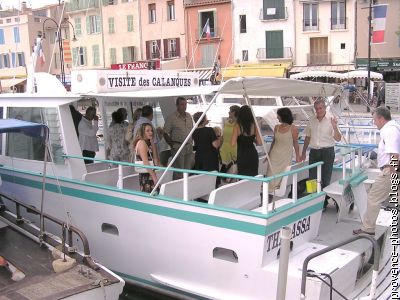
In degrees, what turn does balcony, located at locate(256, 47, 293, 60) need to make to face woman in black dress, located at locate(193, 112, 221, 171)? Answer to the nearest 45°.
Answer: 0° — it already faces them

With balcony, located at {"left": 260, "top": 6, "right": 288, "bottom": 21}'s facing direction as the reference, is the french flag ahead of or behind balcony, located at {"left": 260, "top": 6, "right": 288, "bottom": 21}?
ahead

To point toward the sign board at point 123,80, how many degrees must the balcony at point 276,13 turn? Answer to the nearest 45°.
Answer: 0° — it already faces it

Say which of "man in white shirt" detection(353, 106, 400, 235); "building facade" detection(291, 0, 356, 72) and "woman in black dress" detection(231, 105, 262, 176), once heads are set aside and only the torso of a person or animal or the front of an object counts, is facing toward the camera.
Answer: the building facade

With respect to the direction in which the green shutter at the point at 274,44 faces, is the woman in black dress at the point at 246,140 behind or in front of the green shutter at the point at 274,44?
in front

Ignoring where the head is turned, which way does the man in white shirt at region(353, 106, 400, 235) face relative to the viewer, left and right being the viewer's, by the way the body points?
facing to the left of the viewer

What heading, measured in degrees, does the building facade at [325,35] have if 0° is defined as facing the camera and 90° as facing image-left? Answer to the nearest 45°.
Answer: approximately 0°

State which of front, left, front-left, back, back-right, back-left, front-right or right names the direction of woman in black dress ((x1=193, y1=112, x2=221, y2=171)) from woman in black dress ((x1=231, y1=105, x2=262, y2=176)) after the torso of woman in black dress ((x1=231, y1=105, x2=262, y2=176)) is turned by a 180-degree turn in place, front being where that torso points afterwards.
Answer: back-right

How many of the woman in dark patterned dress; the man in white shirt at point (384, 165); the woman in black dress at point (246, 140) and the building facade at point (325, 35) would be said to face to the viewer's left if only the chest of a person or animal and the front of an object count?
1

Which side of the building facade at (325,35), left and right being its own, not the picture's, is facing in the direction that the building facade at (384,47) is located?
left

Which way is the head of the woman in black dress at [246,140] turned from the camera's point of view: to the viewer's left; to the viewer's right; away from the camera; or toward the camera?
away from the camera

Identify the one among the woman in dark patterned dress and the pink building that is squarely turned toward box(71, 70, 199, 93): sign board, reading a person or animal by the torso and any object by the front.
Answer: the pink building

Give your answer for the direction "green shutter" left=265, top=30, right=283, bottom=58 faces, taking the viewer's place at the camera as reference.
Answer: facing the viewer

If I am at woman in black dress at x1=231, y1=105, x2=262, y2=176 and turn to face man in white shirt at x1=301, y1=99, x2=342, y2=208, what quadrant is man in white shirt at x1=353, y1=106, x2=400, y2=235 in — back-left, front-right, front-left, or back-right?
front-right

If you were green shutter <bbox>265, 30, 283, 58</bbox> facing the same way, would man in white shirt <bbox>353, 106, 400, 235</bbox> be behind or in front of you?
in front

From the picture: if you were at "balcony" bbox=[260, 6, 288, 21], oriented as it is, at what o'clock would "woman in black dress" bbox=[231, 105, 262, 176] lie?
The woman in black dress is roughly at 12 o'clock from the balcony.

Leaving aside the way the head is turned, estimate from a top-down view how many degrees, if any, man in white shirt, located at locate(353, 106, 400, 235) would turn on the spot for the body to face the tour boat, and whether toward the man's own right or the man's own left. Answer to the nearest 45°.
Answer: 0° — they already face it
